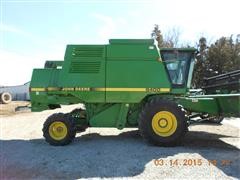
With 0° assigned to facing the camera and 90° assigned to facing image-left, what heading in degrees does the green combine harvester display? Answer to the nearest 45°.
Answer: approximately 270°
